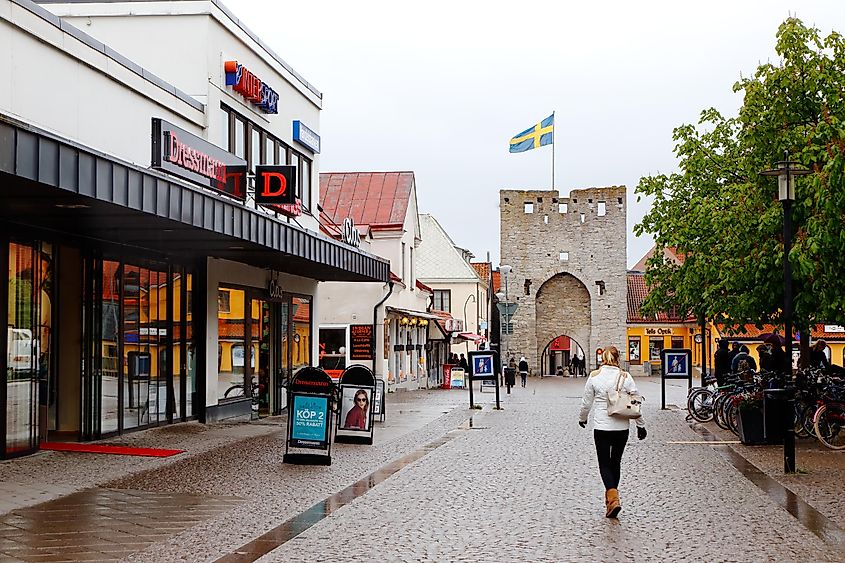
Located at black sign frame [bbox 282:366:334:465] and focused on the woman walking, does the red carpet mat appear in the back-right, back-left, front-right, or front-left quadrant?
back-right

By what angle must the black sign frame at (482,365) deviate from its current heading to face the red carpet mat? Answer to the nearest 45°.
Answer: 0° — it already faces it

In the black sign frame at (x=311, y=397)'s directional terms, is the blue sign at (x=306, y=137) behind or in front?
behind

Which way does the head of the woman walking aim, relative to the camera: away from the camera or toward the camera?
away from the camera

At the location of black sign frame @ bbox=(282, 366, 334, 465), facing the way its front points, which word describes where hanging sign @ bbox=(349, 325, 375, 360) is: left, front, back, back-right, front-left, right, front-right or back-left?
back

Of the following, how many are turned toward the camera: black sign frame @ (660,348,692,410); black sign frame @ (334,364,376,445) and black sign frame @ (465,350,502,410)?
3

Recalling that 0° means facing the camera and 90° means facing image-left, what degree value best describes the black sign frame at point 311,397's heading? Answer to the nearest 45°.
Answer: approximately 0°

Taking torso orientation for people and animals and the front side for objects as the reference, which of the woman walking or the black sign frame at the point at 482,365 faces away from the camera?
the woman walking

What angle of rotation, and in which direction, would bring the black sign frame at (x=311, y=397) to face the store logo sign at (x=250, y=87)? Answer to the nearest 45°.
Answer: approximately 180°

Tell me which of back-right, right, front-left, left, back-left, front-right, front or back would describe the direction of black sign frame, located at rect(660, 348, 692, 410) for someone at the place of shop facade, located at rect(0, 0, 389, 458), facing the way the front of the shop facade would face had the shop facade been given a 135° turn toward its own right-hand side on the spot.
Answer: back-right

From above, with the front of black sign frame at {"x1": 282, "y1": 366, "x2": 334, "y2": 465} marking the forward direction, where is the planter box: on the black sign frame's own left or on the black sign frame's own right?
on the black sign frame's own left

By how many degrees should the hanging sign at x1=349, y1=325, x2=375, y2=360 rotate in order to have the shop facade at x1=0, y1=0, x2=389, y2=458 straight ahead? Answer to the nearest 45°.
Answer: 0° — it already faces it

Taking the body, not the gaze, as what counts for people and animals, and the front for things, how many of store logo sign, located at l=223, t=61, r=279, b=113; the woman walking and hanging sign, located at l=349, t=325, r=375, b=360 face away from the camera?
1

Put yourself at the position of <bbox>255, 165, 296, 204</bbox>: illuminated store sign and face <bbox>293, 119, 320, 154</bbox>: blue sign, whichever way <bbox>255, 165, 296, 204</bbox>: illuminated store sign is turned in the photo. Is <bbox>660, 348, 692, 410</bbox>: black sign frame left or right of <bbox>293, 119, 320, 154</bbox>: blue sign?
right

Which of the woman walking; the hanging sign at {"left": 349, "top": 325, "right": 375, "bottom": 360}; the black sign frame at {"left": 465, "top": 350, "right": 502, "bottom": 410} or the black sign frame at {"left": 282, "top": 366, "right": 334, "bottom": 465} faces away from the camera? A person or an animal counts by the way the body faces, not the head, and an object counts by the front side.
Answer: the woman walking
